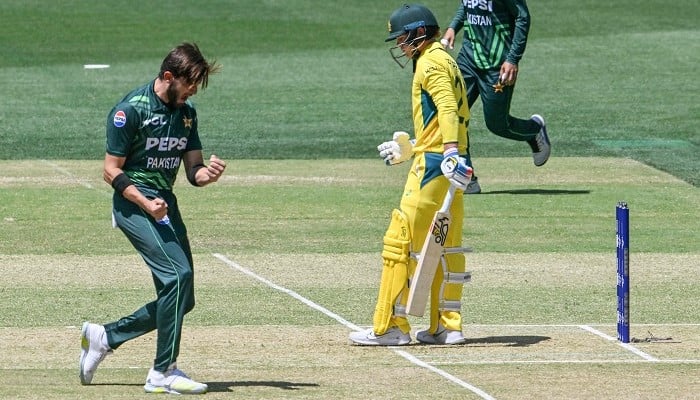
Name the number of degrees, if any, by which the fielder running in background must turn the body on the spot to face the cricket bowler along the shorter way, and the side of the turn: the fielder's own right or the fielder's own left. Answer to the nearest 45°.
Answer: approximately 45° to the fielder's own left

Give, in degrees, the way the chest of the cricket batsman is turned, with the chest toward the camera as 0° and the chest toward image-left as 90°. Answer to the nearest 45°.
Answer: approximately 90°

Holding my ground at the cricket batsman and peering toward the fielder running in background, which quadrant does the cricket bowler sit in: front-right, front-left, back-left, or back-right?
back-left

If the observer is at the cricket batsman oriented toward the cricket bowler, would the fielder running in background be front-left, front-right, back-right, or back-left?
back-right

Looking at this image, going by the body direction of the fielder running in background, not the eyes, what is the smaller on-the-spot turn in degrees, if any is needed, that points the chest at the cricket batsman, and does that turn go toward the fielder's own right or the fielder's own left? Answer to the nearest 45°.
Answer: approximately 45° to the fielder's own left

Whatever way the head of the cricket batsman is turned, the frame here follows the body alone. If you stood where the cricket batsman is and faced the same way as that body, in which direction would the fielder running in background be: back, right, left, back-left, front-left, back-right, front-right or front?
right

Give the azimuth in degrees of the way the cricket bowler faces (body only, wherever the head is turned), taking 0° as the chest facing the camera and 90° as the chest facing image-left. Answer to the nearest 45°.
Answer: approximately 315°

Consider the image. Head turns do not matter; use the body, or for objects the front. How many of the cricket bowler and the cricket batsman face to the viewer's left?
1

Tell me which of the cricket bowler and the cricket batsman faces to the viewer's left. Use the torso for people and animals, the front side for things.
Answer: the cricket batsman

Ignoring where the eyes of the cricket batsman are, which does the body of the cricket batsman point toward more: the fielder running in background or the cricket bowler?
the cricket bowler
